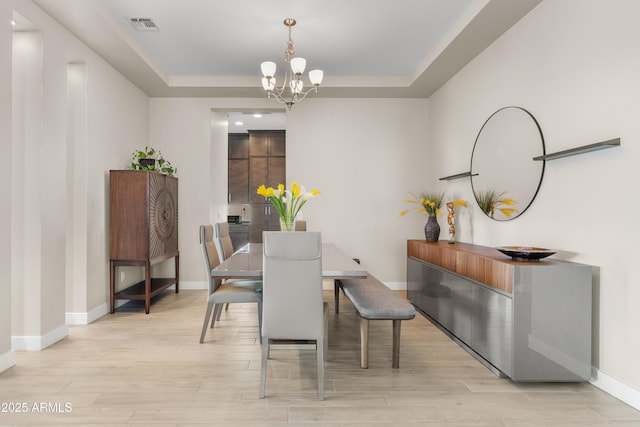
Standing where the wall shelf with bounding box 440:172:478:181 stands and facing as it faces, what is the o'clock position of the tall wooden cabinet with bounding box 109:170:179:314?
The tall wooden cabinet is roughly at 1 o'clock from the wall shelf.

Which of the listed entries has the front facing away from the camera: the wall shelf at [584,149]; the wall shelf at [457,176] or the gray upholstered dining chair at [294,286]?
the gray upholstered dining chair

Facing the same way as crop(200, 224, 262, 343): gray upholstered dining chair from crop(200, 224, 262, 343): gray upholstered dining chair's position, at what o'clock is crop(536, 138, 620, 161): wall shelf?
The wall shelf is roughly at 1 o'clock from the gray upholstered dining chair.

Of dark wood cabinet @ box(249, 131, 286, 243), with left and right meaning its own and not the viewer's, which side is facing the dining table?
front

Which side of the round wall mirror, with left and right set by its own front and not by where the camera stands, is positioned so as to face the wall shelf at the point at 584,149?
left

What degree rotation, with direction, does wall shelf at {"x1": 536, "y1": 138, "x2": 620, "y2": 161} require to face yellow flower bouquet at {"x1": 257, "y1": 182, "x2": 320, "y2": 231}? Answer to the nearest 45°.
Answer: approximately 45° to its right

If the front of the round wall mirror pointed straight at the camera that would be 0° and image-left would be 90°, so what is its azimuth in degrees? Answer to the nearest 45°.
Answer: approximately 45°

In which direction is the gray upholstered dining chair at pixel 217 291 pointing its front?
to the viewer's right

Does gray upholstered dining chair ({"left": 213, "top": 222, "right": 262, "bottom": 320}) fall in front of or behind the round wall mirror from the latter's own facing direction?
in front

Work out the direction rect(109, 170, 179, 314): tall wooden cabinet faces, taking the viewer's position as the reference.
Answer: facing the viewer and to the right of the viewer

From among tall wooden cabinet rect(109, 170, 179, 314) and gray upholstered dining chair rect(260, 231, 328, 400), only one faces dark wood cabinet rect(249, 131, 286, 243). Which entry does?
the gray upholstered dining chair

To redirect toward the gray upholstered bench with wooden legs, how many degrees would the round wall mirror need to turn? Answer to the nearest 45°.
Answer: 0° — it already faces it

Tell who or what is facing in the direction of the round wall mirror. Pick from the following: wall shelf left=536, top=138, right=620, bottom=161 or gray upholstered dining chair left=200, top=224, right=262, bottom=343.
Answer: the gray upholstered dining chair

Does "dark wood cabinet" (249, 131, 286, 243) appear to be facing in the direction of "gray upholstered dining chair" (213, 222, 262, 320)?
yes

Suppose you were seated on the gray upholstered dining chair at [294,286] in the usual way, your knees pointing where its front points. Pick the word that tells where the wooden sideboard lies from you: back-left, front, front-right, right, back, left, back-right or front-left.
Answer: right

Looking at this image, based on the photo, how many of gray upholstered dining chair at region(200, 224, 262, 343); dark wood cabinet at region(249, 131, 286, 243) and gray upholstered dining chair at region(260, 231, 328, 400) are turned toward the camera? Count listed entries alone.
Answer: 1

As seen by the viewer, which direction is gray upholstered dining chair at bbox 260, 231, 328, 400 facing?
away from the camera

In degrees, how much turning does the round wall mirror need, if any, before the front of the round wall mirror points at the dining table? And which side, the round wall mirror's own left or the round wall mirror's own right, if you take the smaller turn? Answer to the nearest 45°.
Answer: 0° — it already faces it

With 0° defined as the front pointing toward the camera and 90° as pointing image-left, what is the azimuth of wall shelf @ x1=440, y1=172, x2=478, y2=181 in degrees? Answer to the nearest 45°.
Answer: approximately 45°
